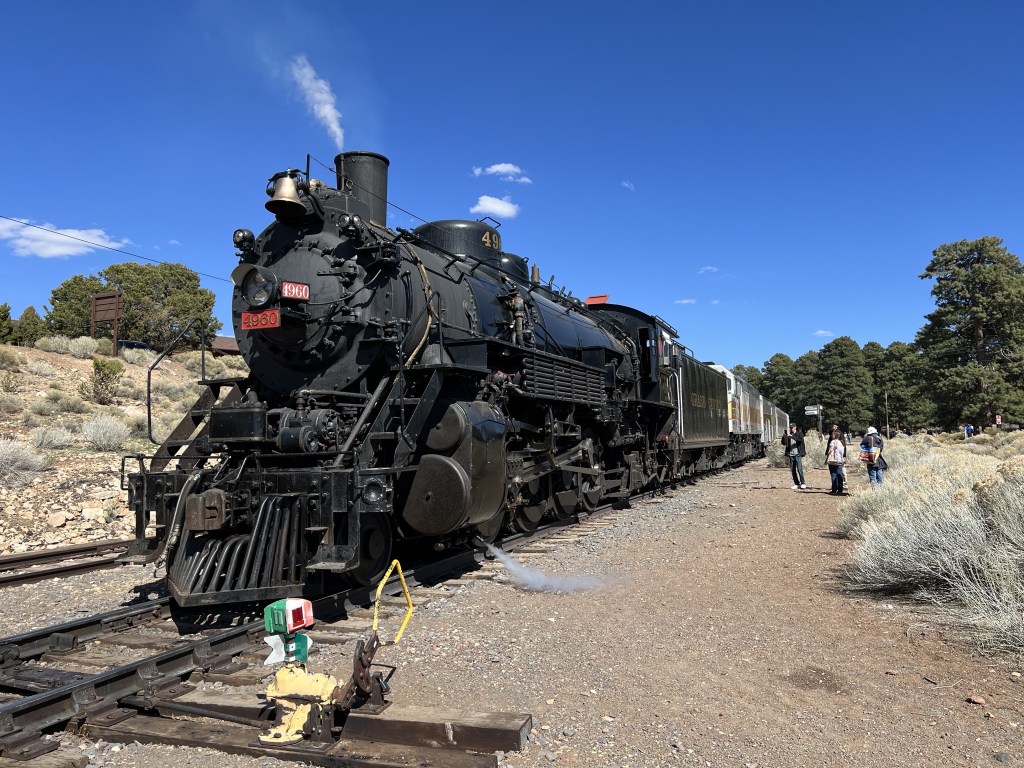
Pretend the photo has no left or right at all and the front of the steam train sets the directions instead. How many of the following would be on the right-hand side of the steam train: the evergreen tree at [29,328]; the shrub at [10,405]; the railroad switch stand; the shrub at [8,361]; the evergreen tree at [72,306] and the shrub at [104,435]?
5

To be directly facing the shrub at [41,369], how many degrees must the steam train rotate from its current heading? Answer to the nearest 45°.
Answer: approximately 90° to its right

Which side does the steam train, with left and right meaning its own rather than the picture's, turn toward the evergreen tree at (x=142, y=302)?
right

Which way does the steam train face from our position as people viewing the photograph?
facing the viewer and to the left of the viewer

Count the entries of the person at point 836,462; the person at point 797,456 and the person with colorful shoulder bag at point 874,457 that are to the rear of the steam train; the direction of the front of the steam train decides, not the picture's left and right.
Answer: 3

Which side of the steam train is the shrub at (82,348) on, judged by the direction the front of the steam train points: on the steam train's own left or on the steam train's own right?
on the steam train's own right

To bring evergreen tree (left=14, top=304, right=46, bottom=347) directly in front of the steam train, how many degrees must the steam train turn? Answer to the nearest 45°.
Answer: approximately 90° to its right

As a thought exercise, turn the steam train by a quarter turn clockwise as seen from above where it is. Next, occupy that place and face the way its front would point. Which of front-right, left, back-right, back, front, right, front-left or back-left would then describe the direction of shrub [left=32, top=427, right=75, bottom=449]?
front

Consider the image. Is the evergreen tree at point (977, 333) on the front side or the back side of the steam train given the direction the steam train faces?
on the back side

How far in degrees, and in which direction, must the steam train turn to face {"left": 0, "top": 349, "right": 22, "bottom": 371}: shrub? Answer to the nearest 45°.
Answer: approximately 90° to its right

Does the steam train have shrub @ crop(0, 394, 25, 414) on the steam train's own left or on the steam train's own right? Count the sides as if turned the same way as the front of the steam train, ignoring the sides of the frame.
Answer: on the steam train's own right

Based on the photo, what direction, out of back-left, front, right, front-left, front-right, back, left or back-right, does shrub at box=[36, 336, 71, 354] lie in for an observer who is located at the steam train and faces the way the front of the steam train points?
right

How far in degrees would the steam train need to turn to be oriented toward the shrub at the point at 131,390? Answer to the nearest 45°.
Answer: approximately 90° to its right

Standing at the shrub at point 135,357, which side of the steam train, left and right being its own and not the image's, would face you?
right

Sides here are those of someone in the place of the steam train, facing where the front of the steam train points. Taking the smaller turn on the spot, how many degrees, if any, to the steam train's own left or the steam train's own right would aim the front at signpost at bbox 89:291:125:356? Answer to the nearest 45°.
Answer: approximately 90° to the steam train's own right

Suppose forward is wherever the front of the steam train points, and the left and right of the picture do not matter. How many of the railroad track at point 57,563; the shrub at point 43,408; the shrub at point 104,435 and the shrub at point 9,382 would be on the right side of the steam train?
4
